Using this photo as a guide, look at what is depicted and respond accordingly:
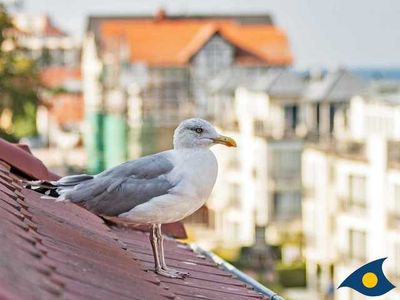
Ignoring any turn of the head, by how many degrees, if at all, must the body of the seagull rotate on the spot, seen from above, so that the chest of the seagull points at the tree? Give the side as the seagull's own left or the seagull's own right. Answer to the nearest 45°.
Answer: approximately 90° to the seagull's own left

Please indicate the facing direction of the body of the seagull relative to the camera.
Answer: to the viewer's right
